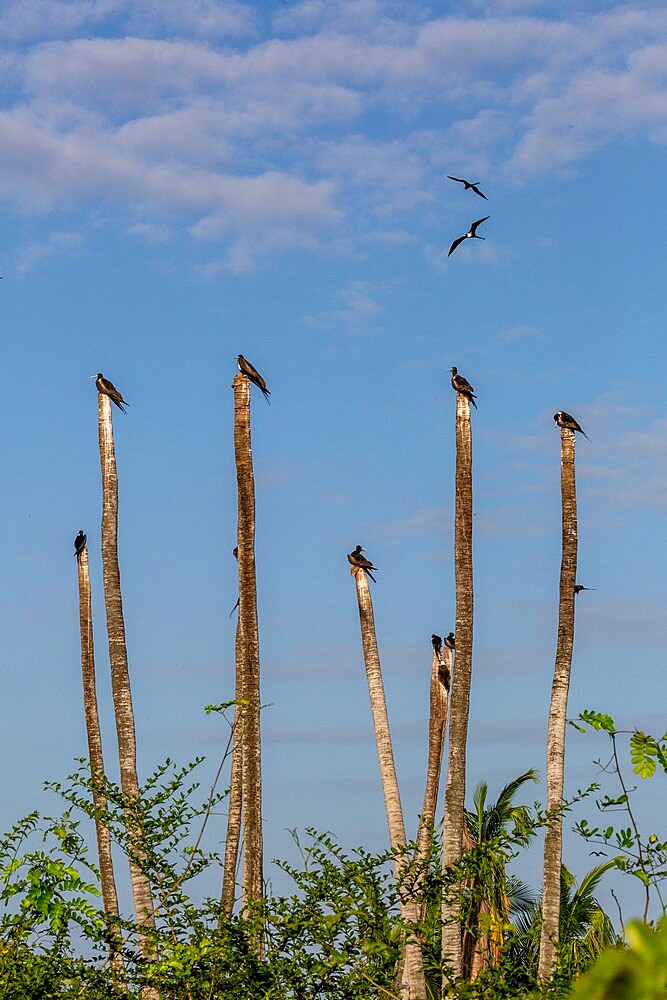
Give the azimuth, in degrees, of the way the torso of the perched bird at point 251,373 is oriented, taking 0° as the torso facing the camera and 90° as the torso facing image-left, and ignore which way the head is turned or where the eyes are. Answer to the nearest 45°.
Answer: approximately 90°

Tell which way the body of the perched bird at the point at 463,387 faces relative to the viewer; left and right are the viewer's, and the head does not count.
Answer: facing to the left of the viewer

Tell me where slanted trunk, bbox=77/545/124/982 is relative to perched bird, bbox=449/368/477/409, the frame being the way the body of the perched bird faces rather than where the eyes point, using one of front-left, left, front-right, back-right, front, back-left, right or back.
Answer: front-right

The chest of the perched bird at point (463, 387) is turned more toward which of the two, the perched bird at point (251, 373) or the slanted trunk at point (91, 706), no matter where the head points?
the perched bird

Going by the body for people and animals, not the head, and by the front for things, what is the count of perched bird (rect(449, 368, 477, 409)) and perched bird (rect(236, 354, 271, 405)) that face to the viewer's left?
2

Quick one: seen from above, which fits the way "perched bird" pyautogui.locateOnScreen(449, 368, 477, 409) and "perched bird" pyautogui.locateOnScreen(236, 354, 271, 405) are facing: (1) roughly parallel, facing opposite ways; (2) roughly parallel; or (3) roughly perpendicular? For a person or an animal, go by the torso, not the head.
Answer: roughly parallel

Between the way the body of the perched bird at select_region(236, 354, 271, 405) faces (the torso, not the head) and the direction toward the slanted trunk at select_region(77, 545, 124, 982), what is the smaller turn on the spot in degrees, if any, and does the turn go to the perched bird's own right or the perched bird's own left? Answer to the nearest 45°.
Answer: approximately 45° to the perched bird's own right
